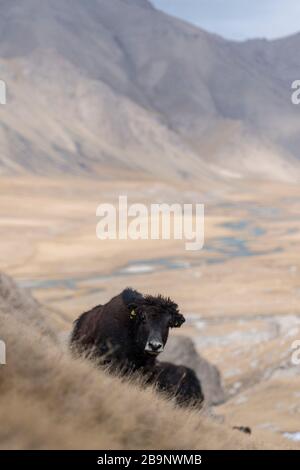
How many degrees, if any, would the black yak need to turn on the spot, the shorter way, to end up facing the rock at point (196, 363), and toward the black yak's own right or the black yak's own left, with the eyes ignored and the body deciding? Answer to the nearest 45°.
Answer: approximately 135° to the black yak's own left
